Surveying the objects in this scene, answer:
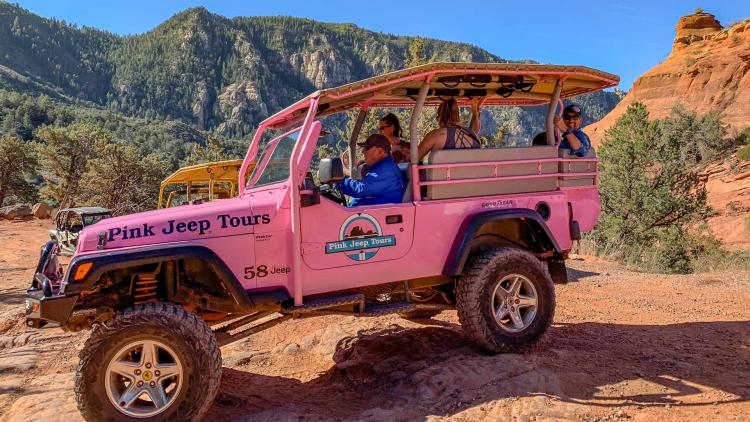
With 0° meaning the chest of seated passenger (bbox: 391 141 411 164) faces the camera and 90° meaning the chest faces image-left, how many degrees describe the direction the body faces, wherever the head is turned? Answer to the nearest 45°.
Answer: approximately 45°

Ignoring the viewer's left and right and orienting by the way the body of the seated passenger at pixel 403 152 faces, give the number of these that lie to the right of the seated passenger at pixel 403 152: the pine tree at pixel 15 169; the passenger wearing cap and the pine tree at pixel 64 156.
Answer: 2

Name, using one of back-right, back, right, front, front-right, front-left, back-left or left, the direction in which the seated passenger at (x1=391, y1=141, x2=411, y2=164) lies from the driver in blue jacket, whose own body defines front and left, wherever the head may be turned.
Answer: right

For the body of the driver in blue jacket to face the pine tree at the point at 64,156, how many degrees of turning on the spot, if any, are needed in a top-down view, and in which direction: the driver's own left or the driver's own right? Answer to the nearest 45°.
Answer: approximately 45° to the driver's own right

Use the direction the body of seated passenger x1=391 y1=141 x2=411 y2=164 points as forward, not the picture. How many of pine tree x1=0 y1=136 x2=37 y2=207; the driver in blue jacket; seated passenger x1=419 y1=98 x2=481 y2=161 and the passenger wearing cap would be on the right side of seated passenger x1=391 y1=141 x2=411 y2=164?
1

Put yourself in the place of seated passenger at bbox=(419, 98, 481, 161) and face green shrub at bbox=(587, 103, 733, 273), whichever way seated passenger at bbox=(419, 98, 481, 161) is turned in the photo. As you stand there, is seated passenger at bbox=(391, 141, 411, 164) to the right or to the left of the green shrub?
left

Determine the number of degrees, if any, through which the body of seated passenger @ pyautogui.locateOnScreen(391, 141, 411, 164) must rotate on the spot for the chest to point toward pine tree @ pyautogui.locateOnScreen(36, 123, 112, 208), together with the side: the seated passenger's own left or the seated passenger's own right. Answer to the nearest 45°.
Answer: approximately 90° to the seated passenger's own right

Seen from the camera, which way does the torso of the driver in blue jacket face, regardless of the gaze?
to the viewer's left

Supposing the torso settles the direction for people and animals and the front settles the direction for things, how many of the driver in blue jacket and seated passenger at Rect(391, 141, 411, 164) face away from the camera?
0

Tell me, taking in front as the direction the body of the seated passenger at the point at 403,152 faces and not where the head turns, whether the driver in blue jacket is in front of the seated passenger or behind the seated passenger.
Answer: in front

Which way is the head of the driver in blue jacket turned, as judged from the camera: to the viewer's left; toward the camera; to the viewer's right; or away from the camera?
to the viewer's left

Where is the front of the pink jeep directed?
to the viewer's left

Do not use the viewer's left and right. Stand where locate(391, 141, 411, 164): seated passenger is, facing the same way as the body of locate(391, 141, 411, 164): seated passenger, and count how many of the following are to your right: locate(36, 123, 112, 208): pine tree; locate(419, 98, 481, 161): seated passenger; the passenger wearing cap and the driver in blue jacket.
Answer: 1

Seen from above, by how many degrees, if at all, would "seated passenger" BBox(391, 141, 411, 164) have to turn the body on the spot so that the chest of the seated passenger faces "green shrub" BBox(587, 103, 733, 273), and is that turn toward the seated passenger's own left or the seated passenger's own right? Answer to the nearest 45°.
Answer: approximately 180°

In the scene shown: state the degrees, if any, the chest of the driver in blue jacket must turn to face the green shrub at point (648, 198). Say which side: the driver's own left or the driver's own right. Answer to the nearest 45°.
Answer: approximately 135° to the driver's own right

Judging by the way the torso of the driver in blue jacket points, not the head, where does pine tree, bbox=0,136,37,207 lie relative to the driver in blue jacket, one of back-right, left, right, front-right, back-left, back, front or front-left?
front-right

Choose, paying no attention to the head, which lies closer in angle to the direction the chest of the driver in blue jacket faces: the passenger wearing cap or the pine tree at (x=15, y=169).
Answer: the pine tree
